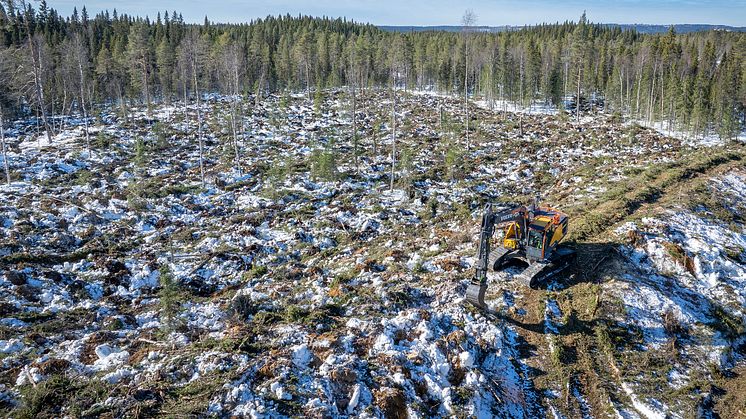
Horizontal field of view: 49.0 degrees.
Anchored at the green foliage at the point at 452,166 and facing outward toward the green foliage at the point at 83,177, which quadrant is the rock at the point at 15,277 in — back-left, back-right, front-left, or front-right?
front-left

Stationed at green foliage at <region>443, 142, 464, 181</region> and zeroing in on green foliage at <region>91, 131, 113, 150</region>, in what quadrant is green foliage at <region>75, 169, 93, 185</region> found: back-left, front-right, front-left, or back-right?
front-left

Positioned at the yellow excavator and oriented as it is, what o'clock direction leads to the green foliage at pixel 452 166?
The green foliage is roughly at 4 o'clock from the yellow excavator.

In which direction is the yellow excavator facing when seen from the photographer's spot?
facing the viewer and to the left of the viewer

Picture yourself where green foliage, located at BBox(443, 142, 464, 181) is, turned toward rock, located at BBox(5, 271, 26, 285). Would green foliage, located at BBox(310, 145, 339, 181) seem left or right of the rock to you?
right

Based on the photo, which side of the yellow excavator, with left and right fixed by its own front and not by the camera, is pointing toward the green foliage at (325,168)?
right
